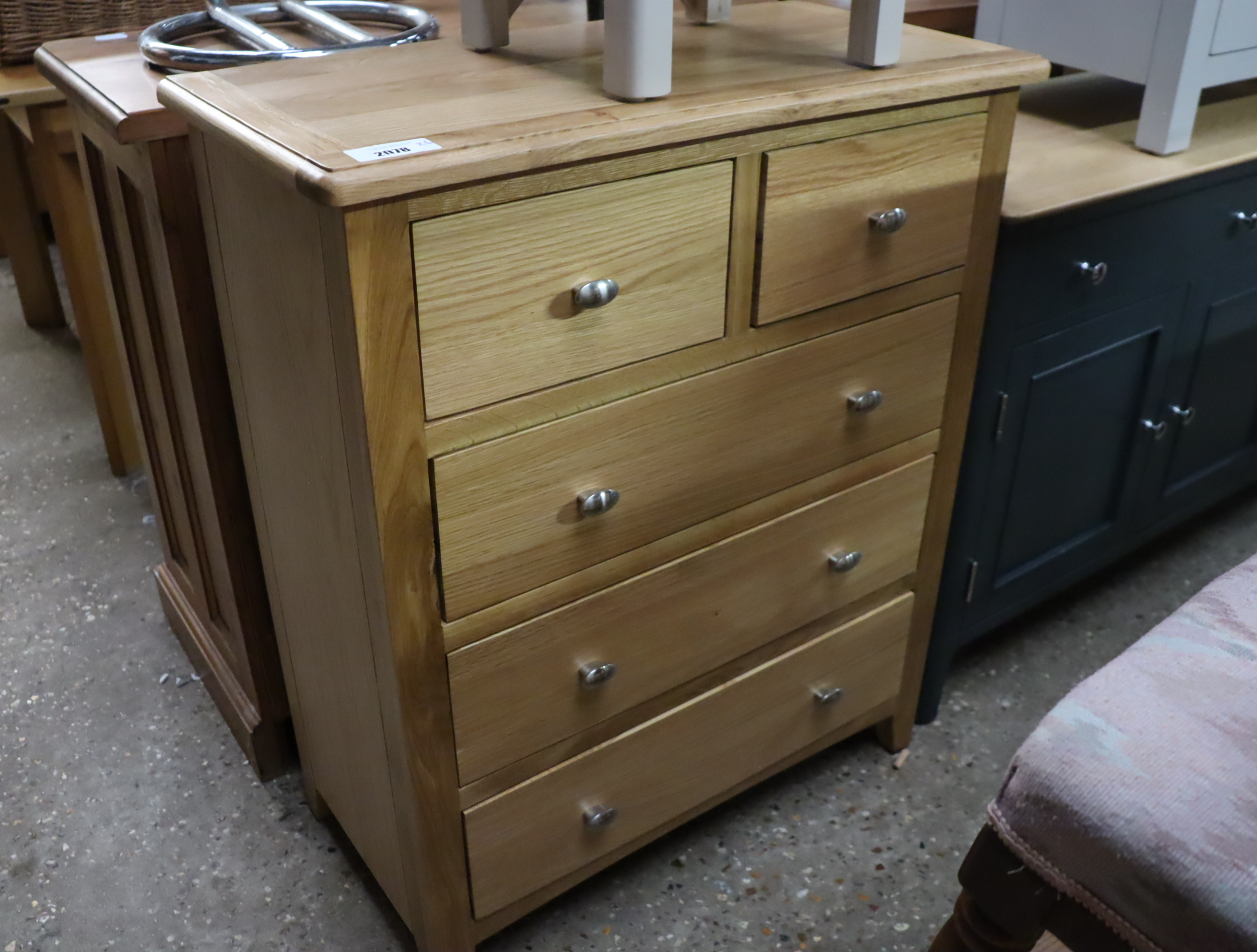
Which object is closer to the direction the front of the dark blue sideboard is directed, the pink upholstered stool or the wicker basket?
the pink upholstered stool

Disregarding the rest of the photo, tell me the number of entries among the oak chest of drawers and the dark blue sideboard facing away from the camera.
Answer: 0

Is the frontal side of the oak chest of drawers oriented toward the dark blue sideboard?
no

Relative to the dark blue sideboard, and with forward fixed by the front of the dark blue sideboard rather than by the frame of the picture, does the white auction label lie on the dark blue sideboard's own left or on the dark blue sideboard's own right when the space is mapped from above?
on the dark blue sideboard's own right

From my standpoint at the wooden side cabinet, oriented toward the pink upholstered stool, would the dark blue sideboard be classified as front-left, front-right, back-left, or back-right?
front-left

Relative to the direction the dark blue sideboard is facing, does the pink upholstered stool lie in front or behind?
in front

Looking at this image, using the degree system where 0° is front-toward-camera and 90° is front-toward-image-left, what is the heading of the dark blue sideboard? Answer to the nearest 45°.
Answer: approximately 315°

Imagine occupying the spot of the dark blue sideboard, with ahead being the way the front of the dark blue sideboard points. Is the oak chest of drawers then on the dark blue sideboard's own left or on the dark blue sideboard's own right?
on the dark blue sideboard's own right

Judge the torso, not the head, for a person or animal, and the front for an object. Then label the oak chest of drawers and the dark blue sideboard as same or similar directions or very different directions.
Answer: same or similar directions

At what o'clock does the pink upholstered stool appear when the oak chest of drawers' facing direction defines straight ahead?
The pink upholstered stool is roughly at 12 o'clock from the oak chest of drawers.

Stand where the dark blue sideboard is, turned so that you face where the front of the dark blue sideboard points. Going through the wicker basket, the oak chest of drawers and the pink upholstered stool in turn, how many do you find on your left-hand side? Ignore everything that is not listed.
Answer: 0

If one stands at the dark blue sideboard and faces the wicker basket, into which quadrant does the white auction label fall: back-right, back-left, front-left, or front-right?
front-left

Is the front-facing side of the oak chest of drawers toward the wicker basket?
no

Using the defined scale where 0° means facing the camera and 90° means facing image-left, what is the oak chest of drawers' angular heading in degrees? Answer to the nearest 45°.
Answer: approximately 315°
